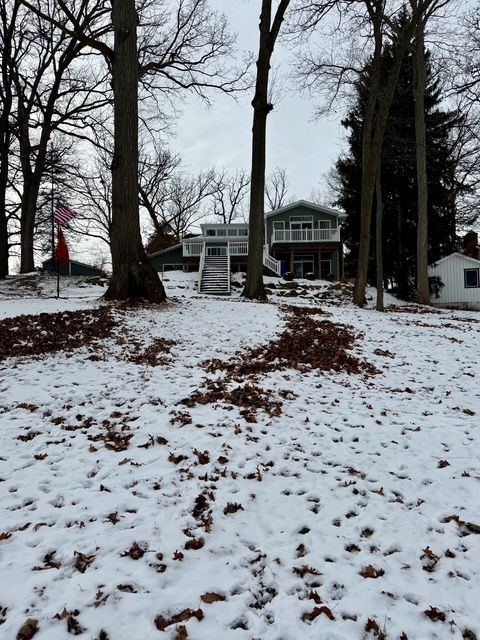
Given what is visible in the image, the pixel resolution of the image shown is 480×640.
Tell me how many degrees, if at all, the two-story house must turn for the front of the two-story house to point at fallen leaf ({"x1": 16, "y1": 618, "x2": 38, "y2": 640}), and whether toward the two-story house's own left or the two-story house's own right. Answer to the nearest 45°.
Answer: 0° — it already faces it

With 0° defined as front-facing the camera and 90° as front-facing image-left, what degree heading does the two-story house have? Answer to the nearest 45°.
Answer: approximately 0°

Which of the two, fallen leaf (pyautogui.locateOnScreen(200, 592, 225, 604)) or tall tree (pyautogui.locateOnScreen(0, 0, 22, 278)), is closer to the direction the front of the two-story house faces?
the fallen leaf

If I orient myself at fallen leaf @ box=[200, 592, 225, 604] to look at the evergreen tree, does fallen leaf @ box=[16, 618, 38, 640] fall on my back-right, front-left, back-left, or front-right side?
back-left

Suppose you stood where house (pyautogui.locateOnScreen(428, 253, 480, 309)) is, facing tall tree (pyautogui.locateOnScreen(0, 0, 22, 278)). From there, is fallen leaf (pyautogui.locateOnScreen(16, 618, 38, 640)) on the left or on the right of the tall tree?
left

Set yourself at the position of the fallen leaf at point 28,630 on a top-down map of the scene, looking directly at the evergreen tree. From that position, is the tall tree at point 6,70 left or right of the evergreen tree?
left

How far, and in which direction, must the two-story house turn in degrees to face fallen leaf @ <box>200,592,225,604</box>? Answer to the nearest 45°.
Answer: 0° — it already faces it
